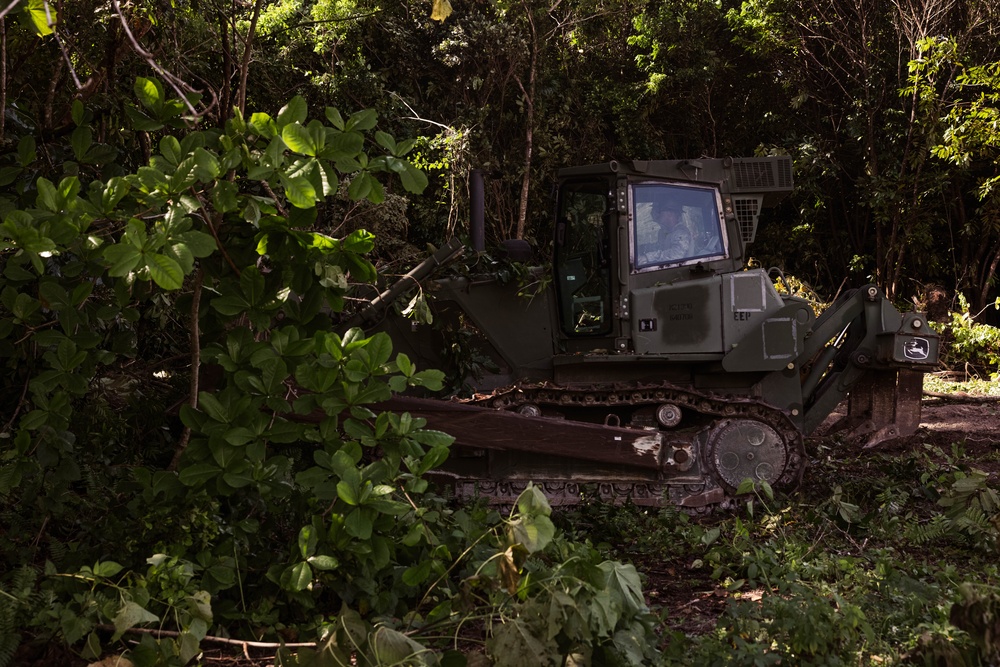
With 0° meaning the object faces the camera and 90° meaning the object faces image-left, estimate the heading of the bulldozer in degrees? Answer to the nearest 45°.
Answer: approximately 90°

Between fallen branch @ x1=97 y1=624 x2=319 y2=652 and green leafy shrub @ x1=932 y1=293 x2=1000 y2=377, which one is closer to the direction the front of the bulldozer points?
the fallen branch

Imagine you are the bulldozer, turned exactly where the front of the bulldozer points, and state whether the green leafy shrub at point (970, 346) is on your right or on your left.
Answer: on your right

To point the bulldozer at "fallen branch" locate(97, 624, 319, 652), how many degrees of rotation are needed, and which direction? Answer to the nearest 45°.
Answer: approximately 90° to its left
